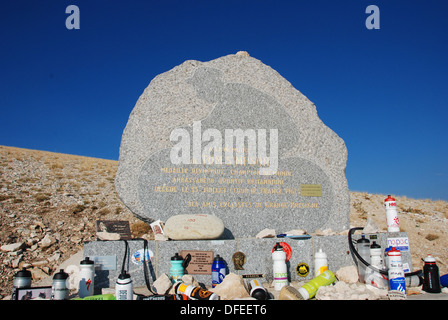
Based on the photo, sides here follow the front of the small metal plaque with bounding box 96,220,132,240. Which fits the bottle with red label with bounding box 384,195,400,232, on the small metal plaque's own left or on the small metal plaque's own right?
on the small metal plaque's own left

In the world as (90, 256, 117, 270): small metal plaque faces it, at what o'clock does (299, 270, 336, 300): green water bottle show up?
The green water bottle is roughly at 10 o'clock from the small metal plaque.

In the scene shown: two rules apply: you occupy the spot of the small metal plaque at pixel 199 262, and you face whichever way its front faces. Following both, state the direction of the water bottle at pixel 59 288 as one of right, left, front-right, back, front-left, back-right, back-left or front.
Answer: front-right

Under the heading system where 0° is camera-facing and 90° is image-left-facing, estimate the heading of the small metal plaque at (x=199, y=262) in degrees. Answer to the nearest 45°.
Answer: approximately 0°

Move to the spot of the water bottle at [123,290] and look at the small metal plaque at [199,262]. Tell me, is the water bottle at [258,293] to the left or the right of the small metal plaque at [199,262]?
right

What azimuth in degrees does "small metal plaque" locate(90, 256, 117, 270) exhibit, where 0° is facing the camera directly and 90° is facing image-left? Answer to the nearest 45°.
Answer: approximately 0°

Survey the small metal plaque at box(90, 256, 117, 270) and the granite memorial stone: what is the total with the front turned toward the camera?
2

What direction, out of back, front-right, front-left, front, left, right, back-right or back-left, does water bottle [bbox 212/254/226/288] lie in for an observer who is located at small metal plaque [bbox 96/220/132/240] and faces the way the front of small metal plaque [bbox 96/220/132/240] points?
front-left

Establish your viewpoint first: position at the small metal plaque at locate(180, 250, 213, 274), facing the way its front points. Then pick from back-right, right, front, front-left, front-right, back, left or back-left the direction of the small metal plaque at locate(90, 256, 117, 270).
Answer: right

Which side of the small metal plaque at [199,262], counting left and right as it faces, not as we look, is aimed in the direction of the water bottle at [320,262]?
left
